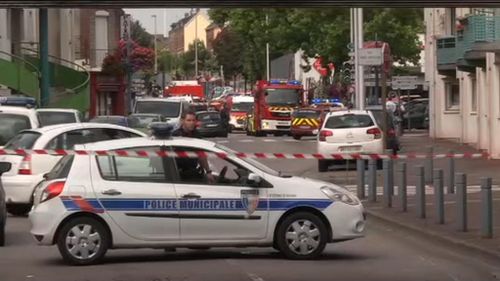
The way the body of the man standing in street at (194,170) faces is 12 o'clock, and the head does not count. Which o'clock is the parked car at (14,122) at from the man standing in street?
The parked car is roughly at 5 o'clock from the man standing in street.

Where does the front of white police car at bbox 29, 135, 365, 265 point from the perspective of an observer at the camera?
facing to the right of the viewer

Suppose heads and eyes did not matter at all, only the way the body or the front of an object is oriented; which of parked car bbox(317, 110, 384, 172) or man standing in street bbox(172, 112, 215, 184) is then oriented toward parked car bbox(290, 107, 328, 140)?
parked car bbox(317, 110, 384, 172)

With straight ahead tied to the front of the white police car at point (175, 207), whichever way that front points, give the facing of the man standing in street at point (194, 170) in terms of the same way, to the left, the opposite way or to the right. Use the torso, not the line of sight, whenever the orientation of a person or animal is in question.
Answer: to the right

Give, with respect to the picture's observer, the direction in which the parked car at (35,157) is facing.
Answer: facing away from the viewer and to the right of the viewer

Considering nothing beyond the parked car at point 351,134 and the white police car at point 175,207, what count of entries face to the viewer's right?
1

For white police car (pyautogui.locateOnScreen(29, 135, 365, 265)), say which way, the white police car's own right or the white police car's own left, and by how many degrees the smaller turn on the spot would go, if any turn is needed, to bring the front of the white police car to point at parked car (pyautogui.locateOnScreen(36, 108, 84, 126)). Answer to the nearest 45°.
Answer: approximately 90° to the white police car's own left

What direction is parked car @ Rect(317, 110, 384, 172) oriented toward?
away from the camera
